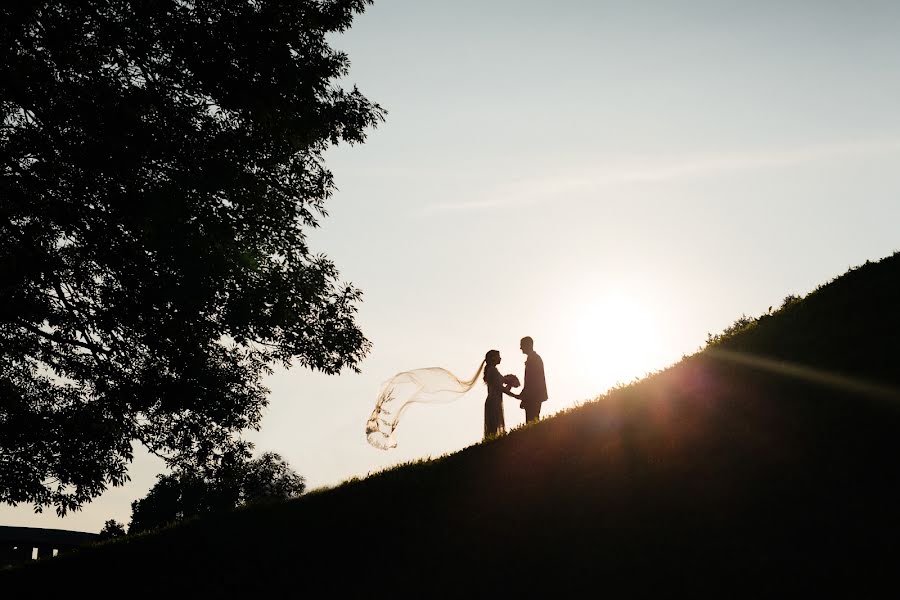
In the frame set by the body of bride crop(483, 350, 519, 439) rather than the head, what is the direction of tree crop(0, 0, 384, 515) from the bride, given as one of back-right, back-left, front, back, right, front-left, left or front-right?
back-right

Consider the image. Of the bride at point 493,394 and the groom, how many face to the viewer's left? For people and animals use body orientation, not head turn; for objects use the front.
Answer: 1

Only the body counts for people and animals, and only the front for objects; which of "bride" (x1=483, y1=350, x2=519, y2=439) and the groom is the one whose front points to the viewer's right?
the bride

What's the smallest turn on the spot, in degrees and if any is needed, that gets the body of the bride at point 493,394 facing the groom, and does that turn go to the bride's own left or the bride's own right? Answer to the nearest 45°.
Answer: approximately 45° to the bride's own right

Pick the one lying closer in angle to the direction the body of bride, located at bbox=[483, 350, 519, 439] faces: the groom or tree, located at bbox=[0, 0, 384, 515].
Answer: the groom

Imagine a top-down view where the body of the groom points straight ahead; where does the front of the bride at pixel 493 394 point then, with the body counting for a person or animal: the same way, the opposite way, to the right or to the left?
the opposite way

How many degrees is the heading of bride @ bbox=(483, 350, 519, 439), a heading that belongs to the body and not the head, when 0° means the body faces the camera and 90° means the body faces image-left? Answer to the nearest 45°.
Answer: approximately 270°

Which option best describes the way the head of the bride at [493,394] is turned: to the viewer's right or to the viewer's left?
to the viewer's right

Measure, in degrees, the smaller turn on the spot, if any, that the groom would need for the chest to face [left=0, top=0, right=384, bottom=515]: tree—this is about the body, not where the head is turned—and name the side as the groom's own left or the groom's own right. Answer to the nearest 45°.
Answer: approximately 45° to the groom's own left

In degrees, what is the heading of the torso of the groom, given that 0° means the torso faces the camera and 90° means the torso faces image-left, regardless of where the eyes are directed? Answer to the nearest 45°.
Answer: approximately 90°
